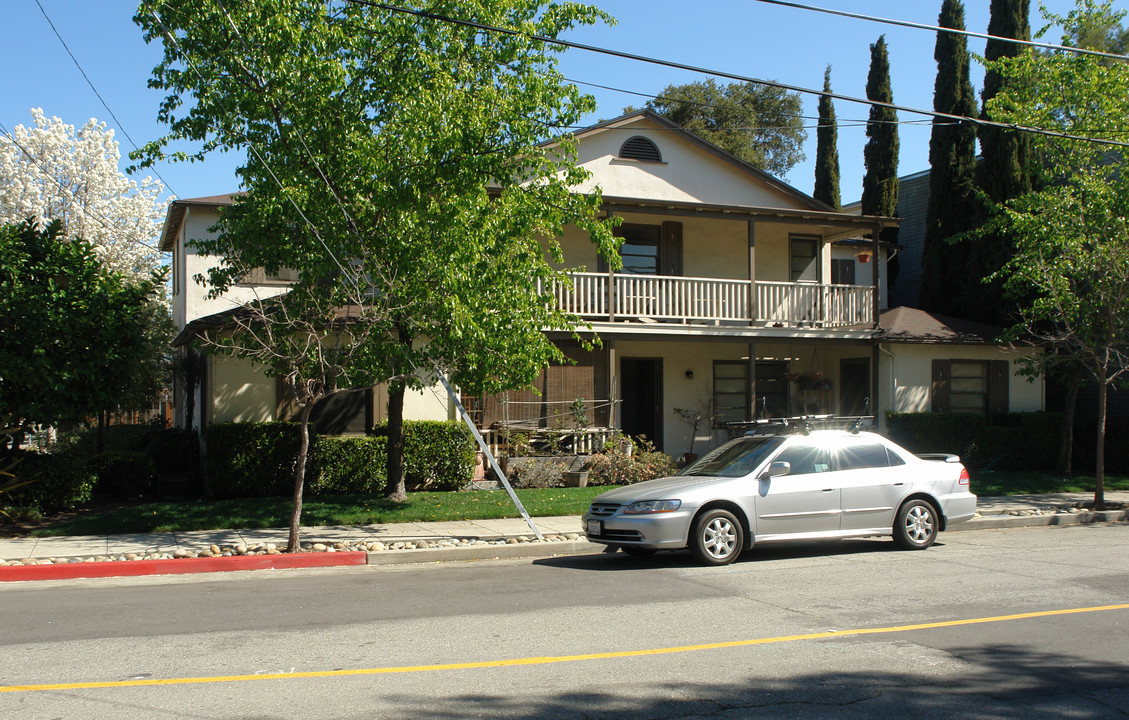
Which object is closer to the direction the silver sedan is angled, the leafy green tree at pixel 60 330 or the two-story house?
the leafy green tree

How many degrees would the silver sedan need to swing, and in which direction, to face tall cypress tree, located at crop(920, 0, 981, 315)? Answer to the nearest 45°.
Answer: approximately 135° to its right

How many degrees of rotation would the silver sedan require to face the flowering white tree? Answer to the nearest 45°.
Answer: approximately 90° to its right

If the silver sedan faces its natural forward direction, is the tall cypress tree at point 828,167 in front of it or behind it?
behind

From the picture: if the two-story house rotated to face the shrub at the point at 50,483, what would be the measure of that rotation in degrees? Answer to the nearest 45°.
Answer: approximately 45° to its right

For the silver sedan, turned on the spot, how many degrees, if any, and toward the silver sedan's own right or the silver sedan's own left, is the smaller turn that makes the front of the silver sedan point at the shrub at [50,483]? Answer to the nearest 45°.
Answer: approximately 45° to the silver sedan's own right

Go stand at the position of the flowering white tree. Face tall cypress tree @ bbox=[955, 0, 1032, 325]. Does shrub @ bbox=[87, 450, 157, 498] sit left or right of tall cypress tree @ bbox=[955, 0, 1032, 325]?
right

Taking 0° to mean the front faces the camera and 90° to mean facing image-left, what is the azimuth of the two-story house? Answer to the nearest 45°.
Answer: approximately 0°

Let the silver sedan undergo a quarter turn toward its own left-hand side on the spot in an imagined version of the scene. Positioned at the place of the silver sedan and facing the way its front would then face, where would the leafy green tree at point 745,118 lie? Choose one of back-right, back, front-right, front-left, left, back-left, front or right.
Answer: back-left

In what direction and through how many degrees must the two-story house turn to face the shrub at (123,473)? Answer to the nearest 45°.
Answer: approximately 45° to its right
